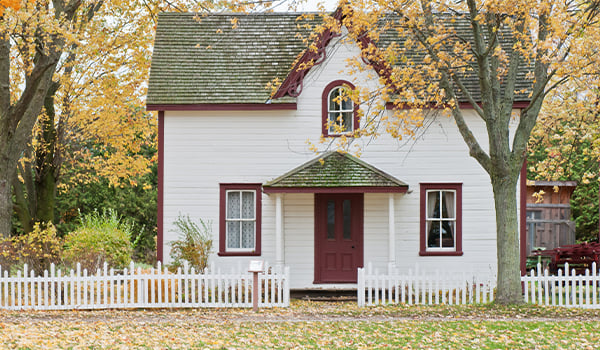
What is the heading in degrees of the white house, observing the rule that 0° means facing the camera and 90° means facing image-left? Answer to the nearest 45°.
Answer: approximately 0°

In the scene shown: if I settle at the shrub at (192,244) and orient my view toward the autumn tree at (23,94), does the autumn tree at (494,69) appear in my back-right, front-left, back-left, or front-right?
back-left

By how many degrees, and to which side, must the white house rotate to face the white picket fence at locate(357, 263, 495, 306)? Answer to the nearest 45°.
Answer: approximately 45° to its left

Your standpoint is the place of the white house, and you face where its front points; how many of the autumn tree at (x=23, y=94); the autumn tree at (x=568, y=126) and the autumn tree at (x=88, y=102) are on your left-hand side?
1

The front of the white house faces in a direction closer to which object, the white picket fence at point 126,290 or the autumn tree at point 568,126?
the white picket fence

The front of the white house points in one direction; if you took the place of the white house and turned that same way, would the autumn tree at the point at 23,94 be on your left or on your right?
on your right

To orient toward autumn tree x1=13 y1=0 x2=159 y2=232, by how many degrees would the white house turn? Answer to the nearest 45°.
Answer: approximately 135° to its right

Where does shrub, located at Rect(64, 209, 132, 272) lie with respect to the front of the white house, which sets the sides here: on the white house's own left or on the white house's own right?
on the white house's own right

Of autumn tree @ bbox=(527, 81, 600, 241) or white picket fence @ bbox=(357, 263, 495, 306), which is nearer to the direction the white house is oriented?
the white picket fence

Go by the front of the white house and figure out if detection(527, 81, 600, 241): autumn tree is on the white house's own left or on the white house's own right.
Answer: on the white house's own left
